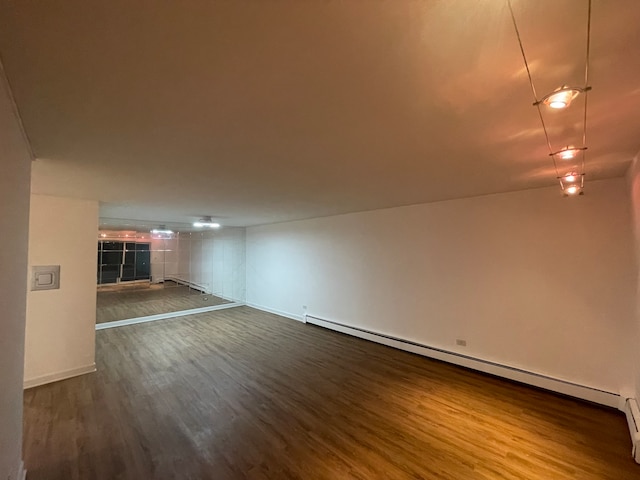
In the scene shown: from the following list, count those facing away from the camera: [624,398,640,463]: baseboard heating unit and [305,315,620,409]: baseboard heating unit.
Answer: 0

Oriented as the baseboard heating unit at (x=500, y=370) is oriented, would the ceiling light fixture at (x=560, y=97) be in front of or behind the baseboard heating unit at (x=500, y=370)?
in front

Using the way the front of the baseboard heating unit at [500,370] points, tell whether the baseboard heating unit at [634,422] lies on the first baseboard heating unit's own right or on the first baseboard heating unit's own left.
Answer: on the first baseboard heating unit's own left

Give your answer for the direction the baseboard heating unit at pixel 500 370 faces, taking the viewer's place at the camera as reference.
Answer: facing the viewer and to the left of the viewer

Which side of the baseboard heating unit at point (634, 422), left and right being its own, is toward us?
left

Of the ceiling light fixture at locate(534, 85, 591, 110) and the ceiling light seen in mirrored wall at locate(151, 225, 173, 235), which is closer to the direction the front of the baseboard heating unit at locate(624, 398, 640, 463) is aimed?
the ceiling light seen in mirrored wall

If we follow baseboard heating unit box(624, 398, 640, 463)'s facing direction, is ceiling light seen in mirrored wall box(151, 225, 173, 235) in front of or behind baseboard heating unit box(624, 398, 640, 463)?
in front

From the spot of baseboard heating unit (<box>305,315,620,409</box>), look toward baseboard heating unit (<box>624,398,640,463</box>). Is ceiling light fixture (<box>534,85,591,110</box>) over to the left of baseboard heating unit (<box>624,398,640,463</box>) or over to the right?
right
